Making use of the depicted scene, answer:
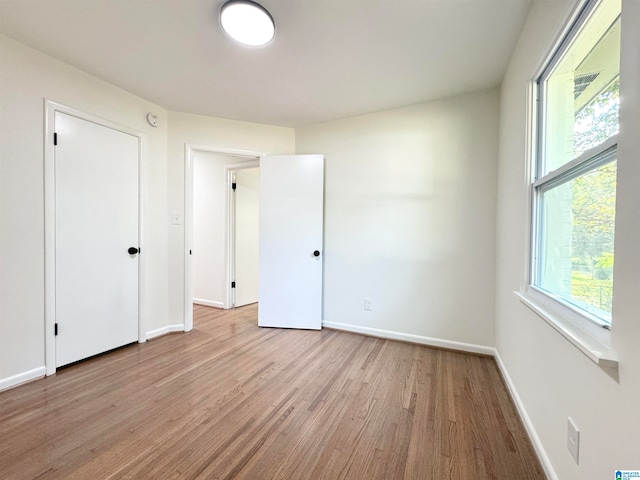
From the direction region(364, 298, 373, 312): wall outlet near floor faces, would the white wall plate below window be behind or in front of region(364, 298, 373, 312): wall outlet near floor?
in front

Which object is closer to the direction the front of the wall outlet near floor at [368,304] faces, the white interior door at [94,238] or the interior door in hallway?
the white interior door

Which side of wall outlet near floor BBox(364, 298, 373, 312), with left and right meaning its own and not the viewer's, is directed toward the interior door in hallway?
right

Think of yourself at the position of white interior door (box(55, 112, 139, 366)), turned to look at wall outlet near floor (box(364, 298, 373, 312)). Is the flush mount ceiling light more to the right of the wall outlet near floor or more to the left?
right

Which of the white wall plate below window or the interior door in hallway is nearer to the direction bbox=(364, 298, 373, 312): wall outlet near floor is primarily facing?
the white wall plate below window

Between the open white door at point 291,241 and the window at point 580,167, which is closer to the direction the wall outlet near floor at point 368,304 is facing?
the window

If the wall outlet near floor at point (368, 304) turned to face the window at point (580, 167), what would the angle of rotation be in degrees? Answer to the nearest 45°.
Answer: approximately 45° to its left

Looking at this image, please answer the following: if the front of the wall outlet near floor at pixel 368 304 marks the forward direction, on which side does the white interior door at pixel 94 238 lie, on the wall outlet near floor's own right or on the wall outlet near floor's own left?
on the wall outlet near floor's own right

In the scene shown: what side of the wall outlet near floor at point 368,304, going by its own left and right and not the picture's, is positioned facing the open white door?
right

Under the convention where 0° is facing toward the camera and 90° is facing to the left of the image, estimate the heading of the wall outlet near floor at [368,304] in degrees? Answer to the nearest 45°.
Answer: approximately 0°
